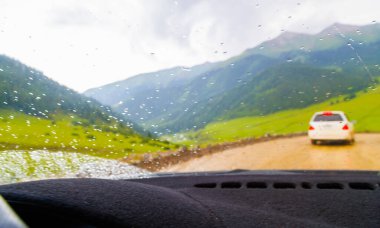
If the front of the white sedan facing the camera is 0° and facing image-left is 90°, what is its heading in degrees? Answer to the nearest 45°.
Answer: approximately 180°
